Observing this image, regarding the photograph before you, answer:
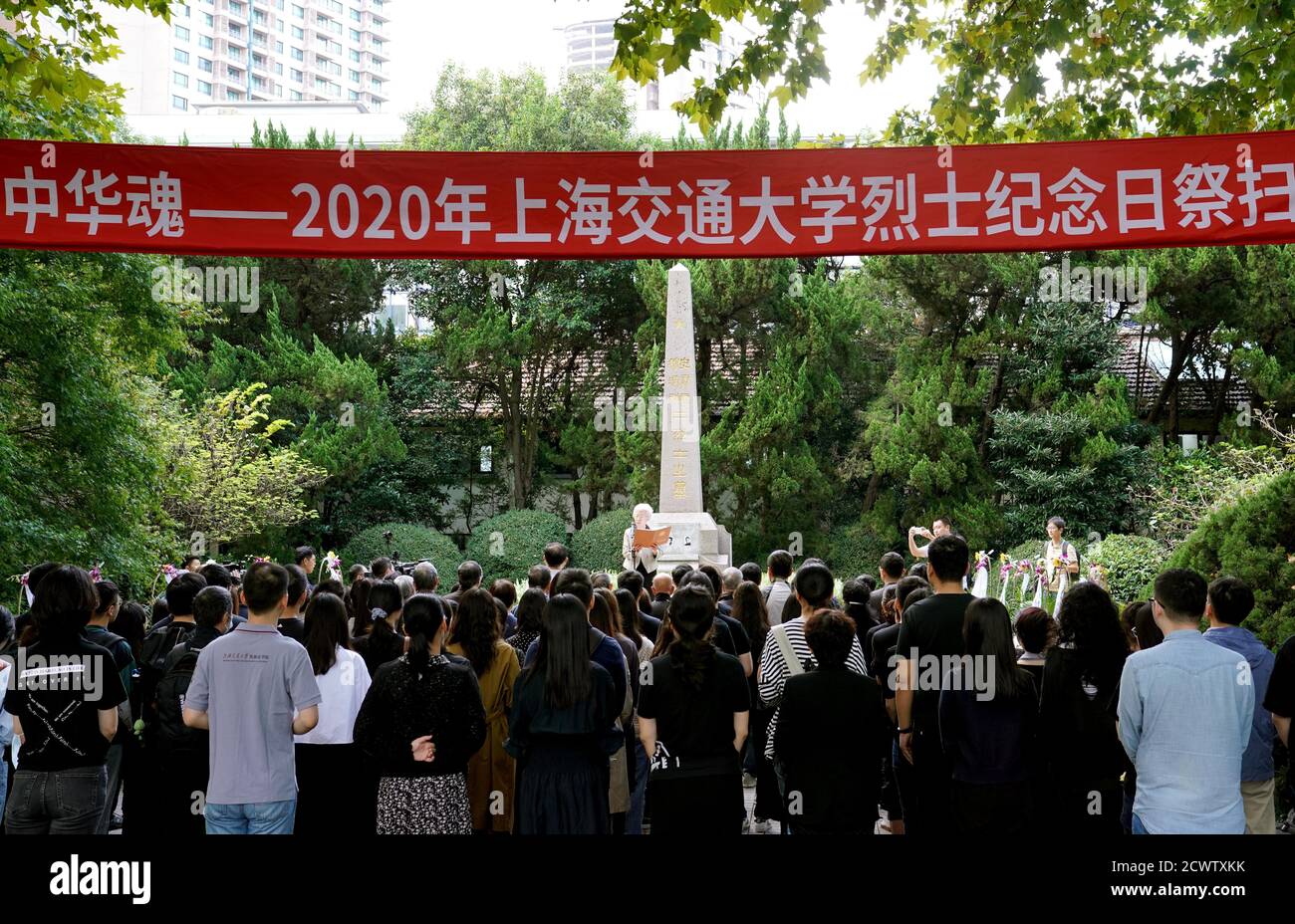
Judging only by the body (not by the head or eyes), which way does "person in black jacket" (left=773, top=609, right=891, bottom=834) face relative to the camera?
away from the camera

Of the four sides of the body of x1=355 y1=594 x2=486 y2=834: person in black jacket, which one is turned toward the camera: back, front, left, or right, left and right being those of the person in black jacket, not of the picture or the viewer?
back

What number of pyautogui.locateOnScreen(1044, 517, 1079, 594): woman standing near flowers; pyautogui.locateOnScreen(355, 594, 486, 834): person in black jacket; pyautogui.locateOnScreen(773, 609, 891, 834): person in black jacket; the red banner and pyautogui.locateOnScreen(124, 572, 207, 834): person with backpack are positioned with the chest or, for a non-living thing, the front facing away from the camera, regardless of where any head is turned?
3

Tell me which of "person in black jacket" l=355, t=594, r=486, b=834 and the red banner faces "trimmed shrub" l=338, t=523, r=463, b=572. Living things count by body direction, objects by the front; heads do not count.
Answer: the person in black jacket

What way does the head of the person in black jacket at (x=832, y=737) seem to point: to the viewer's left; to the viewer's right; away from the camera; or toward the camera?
away from the camera

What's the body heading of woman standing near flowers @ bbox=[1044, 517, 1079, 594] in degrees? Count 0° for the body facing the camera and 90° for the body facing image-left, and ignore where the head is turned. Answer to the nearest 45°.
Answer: approximately 45°

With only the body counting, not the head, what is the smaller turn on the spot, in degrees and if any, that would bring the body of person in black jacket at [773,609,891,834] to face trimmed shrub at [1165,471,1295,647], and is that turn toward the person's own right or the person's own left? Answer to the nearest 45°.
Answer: approximately 45° to the person's own right

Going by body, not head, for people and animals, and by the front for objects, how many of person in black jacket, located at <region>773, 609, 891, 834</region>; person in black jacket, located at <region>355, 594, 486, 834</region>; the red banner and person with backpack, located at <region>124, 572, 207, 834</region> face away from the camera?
3

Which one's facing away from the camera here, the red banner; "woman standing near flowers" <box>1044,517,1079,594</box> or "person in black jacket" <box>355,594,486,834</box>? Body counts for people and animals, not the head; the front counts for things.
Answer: the person in black jacket

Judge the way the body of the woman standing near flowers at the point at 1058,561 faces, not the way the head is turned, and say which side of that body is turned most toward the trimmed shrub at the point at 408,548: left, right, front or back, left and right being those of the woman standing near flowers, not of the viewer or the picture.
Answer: right

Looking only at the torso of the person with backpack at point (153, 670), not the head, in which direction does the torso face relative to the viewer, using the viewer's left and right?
facing away from the viewer

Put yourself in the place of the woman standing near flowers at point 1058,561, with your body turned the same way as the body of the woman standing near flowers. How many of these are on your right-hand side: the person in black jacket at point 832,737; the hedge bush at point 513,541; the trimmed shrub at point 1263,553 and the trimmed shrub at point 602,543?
2
